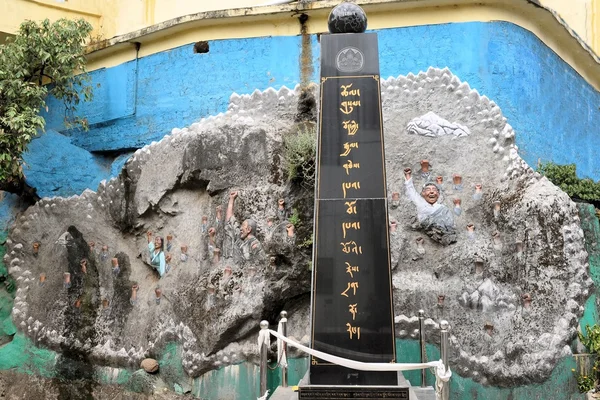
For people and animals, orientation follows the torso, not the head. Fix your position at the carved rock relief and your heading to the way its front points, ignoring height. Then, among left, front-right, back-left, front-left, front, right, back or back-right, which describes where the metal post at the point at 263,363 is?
front

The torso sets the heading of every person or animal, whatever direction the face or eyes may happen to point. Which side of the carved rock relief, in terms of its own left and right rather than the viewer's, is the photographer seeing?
front

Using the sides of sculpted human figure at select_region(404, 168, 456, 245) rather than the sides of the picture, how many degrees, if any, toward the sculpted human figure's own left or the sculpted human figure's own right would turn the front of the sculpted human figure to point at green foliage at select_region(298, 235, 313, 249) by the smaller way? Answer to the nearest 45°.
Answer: approximately 90° to the sculpted human figure's own right

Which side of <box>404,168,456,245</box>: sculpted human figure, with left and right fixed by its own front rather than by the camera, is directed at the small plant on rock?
right

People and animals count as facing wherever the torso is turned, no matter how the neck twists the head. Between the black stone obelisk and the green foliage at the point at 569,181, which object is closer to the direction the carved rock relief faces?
the black stone obelisk

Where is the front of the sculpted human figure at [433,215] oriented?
toward the camera

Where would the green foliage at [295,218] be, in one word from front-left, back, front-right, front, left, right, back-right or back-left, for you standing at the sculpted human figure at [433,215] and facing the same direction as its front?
right

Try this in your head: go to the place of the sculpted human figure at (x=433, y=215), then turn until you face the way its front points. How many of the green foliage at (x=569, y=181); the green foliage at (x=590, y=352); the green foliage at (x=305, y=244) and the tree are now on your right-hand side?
2

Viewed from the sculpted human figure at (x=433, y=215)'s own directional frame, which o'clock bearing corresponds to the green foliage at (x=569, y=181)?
The green foliage is roughly at 8 o'clock from the sculpted human figure.

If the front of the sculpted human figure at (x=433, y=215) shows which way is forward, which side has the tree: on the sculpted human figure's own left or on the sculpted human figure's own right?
on the sculpted human figure's own right

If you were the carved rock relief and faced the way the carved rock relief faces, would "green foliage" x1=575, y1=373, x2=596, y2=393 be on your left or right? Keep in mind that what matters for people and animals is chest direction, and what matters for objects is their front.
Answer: on your left

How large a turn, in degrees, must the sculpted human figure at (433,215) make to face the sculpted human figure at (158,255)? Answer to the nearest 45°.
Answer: approximately 90° to its right

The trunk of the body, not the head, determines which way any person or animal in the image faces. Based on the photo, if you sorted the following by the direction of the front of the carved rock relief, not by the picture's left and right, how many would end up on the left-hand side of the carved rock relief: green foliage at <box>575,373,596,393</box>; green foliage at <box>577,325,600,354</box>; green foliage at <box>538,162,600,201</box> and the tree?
3
